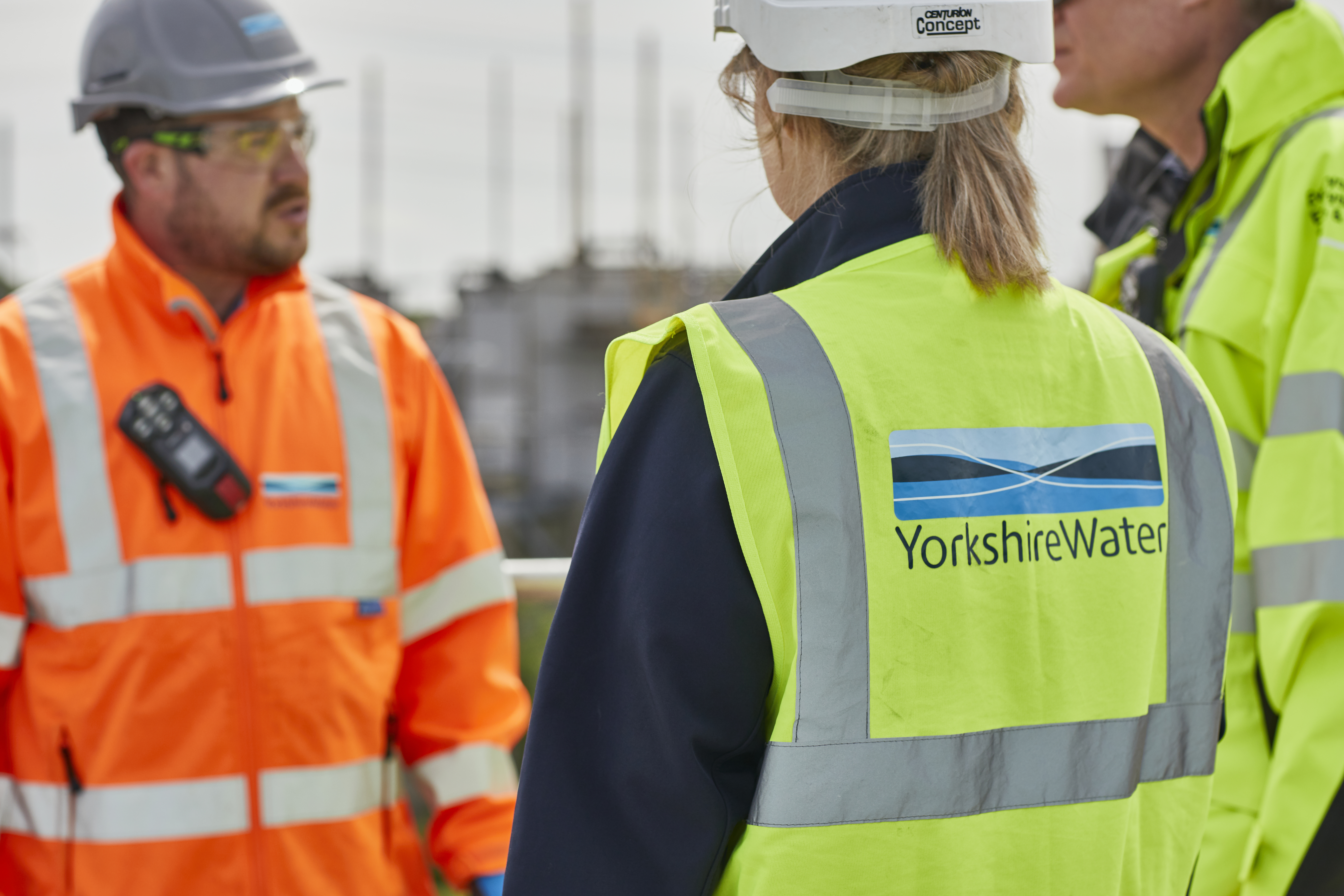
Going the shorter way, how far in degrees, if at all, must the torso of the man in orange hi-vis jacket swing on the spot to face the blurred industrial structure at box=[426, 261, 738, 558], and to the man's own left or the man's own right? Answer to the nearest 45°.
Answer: approximately 180°

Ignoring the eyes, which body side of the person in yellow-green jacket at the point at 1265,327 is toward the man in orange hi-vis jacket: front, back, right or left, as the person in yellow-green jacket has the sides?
front

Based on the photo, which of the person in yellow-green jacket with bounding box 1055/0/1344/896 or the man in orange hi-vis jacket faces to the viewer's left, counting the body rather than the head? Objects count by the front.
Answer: the person in yellow-green jacket

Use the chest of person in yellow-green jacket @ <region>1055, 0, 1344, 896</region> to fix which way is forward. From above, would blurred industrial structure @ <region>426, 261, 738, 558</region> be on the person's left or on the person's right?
on the person's right

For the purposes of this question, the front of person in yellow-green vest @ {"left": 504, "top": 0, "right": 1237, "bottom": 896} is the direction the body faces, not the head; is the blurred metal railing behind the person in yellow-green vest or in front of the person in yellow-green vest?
in front

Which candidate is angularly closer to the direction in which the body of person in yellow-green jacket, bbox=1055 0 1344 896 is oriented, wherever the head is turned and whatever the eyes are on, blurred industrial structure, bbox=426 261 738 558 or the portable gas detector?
the portable gas detector

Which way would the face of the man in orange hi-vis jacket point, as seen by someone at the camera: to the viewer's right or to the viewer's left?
to the viewer's right

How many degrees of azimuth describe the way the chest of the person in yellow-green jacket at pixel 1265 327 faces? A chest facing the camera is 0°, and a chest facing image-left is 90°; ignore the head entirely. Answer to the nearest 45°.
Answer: approximately 90°

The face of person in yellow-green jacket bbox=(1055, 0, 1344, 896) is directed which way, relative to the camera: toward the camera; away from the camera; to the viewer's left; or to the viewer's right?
to the viewer's left

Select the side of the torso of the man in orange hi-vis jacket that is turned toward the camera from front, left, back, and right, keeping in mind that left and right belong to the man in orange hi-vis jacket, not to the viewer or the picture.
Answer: front

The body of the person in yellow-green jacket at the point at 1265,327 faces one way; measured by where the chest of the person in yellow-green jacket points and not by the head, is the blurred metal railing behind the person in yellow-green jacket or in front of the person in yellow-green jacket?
in front

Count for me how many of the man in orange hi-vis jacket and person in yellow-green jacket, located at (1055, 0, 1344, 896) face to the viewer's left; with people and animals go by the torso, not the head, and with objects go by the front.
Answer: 1

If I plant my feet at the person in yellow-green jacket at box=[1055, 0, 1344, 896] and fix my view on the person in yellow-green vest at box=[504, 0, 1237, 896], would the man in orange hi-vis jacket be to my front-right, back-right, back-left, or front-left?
front-right

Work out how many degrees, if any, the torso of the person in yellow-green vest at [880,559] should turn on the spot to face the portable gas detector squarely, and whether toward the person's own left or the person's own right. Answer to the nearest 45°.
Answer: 0° — they already face it
